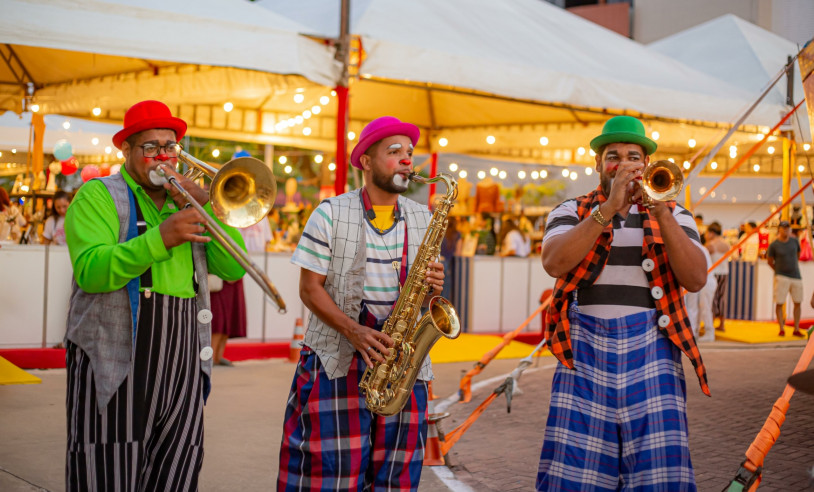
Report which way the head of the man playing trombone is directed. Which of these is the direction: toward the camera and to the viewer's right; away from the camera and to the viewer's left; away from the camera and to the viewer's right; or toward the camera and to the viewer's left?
toward the camera and to the viewer's right

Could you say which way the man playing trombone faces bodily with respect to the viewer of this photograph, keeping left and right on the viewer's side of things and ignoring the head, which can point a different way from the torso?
facing the viewer and to the right of the viewer

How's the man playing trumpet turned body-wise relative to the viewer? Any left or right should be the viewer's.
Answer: facing the viewer

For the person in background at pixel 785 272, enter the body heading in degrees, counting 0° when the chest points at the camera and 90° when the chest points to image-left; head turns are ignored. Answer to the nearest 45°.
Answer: approximately 0°

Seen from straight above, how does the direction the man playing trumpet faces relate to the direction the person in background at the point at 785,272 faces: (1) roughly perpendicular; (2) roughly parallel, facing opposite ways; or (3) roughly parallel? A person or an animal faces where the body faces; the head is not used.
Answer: roughly parallel

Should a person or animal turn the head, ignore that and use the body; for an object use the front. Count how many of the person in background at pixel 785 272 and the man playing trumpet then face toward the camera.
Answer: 2

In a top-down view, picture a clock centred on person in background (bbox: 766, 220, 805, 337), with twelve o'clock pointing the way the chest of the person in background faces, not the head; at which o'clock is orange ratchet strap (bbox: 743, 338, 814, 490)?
The orange ratchet strap is roughly at 12 o'clock from the person in background.

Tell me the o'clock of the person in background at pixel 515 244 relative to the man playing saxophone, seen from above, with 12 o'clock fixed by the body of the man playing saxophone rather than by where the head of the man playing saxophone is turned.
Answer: The person in background is roughly at 8 o'clock from the man playing saxophone.

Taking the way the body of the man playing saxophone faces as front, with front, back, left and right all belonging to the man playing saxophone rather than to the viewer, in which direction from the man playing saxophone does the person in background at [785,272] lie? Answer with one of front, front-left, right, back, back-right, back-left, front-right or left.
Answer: left

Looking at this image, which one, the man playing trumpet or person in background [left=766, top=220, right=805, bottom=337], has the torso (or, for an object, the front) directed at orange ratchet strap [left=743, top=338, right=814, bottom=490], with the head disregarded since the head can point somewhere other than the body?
the person in background

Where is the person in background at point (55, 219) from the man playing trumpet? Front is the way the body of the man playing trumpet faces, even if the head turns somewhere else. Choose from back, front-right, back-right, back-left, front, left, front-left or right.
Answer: back-right

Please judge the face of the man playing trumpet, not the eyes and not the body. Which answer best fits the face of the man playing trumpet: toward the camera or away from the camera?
toward the camera

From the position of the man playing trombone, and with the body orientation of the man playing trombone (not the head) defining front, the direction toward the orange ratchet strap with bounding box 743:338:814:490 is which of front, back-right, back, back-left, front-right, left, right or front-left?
front-left
